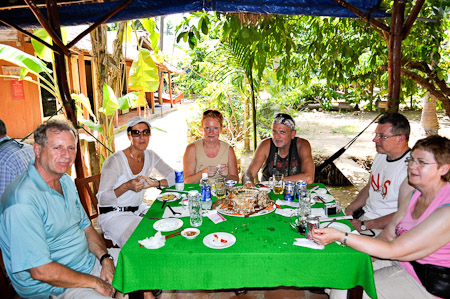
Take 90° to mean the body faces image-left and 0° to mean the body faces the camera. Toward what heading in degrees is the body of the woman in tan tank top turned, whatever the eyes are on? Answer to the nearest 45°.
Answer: approximately 0°

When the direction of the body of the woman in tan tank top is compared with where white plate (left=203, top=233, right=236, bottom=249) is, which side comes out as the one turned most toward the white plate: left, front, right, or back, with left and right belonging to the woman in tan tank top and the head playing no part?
front

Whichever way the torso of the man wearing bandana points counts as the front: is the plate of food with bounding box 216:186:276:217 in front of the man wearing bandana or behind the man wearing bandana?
in front

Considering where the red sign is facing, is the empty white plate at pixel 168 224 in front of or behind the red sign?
in front

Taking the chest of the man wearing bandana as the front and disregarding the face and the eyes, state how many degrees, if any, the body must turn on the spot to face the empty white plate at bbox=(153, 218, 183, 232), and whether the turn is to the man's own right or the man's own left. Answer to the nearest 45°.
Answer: approximately 45° to the man's own right

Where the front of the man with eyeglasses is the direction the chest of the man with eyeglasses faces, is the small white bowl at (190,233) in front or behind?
in front

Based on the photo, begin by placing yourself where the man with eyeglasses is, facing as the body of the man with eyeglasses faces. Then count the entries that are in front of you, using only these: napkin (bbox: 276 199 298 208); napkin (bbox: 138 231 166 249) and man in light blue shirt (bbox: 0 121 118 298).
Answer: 3

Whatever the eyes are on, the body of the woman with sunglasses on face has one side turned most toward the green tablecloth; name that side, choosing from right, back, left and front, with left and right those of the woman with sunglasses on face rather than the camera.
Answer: front

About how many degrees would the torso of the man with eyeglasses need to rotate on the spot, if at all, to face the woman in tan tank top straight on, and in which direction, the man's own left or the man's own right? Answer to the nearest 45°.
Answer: approximately 45° to the man's own right

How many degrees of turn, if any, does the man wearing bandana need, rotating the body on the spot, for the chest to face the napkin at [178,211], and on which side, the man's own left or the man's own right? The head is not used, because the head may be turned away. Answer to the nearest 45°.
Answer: approximately 45° to the man's own right

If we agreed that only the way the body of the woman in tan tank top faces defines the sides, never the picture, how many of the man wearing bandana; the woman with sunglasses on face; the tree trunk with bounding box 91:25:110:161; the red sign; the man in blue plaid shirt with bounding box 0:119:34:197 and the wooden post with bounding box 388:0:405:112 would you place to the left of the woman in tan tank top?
2

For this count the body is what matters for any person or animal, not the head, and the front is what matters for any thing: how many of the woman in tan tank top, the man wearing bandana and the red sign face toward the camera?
3
